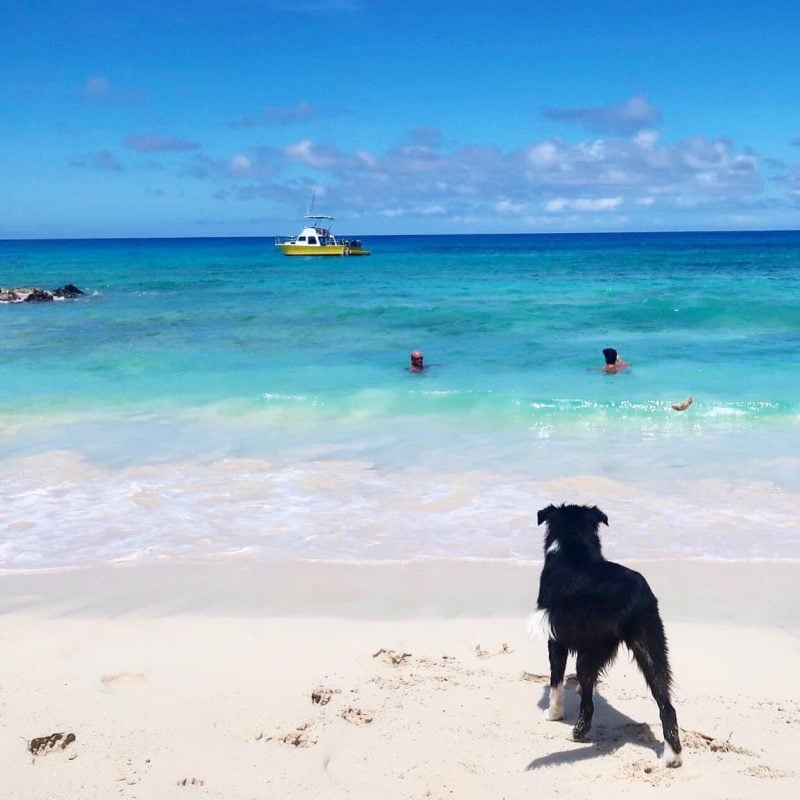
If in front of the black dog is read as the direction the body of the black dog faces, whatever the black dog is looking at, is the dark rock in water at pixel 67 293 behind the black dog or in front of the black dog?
in front

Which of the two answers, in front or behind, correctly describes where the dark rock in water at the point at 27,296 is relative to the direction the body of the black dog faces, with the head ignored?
in front

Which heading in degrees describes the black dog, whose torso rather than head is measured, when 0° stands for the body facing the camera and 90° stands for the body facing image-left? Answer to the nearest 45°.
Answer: approximately 135°
